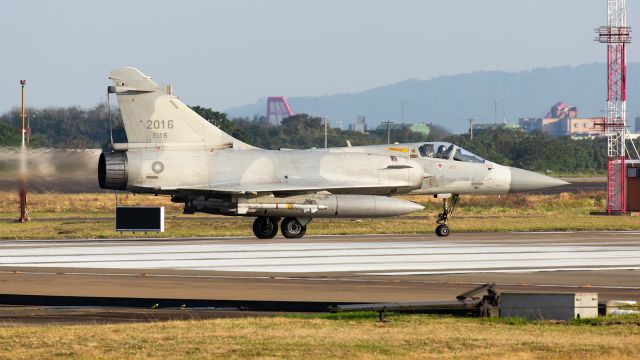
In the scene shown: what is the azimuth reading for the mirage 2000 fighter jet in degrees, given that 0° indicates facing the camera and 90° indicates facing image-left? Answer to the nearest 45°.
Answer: approximately 270°

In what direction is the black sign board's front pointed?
toward the camera
